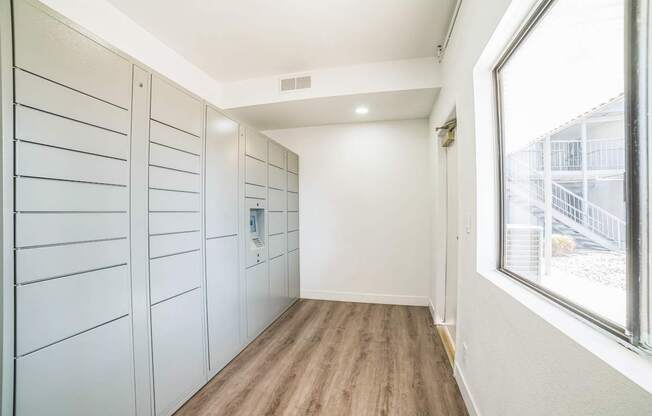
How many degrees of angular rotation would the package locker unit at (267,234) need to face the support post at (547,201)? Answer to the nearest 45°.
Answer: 0° — it already faces it

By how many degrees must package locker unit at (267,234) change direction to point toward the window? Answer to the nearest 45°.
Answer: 0° — it already faces it

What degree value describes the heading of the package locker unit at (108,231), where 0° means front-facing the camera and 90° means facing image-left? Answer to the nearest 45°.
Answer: approximately 315°

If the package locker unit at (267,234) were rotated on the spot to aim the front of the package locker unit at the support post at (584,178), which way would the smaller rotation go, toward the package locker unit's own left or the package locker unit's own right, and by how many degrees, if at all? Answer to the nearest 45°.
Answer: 0° — it already faces it
